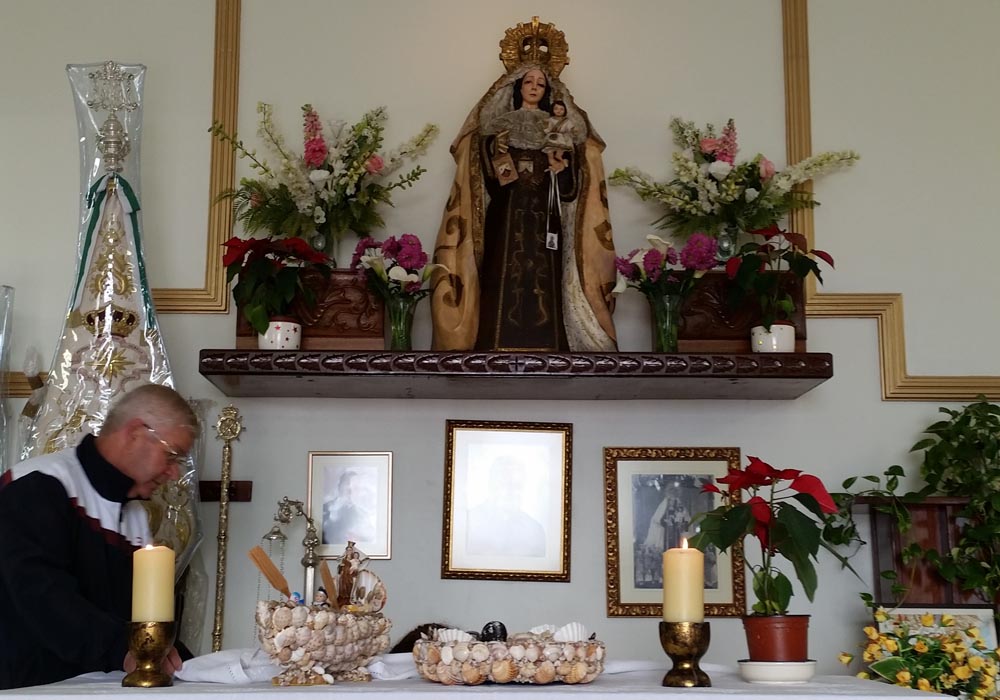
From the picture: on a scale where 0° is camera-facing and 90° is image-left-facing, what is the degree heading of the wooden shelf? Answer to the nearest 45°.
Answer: approximately 0°

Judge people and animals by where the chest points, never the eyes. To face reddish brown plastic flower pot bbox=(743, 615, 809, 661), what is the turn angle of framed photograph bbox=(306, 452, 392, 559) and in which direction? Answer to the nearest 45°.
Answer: approximately 45° to its left

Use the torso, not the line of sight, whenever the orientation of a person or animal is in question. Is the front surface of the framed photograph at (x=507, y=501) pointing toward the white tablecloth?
yes

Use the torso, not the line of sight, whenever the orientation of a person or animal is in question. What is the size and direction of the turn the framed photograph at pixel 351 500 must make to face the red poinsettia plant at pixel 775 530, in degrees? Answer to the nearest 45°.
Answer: approximately 45° to its left

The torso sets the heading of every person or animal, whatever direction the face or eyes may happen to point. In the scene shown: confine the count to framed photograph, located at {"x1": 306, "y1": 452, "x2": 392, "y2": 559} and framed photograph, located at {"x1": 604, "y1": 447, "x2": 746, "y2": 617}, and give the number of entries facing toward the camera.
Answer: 2

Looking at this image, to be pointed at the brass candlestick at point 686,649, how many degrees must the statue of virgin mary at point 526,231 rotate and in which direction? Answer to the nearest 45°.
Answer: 0° — it already faces it

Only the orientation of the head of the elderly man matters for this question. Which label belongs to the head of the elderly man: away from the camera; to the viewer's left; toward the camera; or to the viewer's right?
to the viewer's right

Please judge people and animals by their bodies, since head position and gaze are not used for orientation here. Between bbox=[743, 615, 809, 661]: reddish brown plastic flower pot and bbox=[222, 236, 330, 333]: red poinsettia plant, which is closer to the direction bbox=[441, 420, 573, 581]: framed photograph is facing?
the reddish brown plastic flower pot

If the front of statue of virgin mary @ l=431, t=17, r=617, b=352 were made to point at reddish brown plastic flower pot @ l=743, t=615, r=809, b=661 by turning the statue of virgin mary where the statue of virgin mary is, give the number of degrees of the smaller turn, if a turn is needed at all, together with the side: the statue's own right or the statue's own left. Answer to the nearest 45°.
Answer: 0° — it already faces it
